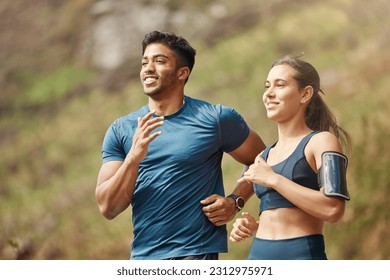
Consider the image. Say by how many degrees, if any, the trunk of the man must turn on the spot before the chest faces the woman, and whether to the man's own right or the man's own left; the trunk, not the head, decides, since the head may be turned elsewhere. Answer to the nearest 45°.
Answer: approximately 90° to the man's own left

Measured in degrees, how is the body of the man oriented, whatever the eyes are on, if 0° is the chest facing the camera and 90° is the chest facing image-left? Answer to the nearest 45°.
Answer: approximately 45°

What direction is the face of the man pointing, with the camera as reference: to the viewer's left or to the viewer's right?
to the viewer's left

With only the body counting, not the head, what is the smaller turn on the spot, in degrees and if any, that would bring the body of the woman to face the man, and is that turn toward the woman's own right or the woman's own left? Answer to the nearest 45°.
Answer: approximately 45° to the woman's own right
